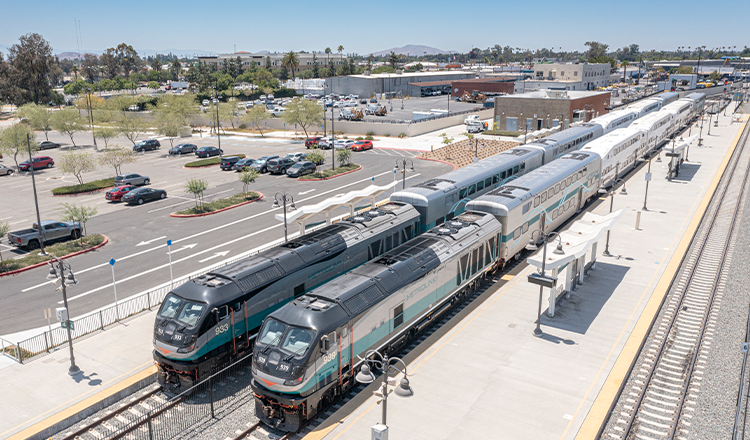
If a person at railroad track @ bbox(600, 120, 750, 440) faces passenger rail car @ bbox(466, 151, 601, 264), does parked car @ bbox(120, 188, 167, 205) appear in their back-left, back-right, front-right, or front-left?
front-left

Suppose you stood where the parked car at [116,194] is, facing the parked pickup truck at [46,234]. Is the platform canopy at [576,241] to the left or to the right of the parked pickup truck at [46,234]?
left

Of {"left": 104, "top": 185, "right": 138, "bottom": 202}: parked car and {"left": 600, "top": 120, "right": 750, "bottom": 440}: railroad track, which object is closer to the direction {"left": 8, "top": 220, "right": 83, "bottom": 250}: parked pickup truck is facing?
the parked car

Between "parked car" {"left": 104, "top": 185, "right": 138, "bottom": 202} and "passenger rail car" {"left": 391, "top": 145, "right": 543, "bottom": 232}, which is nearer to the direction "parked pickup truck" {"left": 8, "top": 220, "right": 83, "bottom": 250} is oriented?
the parked car

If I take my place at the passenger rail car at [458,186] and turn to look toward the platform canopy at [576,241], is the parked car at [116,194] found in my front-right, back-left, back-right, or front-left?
back-right

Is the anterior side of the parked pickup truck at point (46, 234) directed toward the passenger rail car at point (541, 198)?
no
